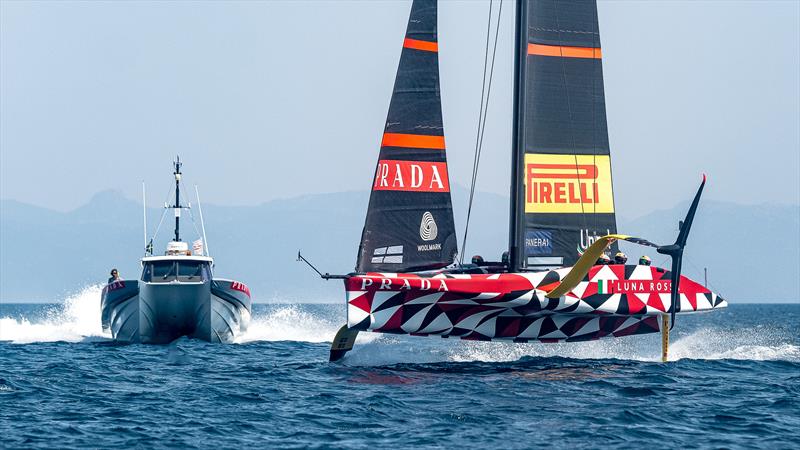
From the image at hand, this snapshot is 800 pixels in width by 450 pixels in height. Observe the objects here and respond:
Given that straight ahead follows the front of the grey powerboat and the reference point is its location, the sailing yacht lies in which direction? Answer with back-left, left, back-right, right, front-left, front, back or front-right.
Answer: front-left

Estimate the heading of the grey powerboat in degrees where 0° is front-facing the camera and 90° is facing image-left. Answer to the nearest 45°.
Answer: approximately 0°

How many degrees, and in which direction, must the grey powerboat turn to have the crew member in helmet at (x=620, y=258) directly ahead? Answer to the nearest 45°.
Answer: approximately 45° to its left
